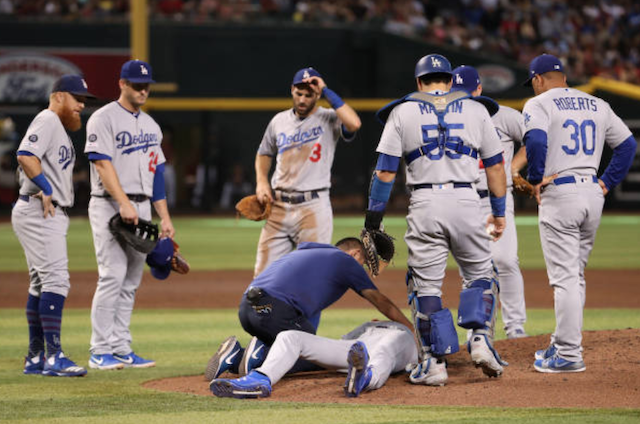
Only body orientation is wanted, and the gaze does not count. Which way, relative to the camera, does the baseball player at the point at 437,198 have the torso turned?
away from the camera

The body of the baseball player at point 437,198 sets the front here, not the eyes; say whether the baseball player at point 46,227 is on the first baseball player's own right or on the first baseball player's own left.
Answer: on the first baseball player's own left

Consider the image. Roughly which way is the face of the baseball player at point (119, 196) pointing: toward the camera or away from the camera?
toward the camera

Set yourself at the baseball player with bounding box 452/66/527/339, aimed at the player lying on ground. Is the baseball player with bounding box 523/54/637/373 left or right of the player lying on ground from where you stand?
left

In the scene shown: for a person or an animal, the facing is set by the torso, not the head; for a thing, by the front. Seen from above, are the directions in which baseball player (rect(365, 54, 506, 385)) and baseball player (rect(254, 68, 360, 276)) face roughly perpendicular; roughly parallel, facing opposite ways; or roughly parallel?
roughly parallel, facing opposite ways

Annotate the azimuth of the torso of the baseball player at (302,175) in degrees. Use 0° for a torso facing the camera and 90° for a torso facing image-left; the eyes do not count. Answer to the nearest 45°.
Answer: approximately 0°

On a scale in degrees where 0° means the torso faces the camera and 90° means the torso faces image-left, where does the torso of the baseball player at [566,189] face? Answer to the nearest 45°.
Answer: approximately 135°

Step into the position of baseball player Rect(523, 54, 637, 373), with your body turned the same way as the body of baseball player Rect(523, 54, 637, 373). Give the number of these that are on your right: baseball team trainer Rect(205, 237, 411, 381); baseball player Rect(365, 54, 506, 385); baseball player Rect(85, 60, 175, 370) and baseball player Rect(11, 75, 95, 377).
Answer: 0

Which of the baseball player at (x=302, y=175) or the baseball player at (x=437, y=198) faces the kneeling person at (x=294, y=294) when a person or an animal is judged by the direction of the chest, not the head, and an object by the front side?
the baseball player at (x=302, y=175)

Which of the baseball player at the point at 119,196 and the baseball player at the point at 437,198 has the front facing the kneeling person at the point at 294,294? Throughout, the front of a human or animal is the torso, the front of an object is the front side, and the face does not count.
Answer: the baseball player at the point at 119,196

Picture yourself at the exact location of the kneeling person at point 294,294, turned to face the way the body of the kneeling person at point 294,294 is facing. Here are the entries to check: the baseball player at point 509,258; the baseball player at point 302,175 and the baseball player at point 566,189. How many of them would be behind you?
0

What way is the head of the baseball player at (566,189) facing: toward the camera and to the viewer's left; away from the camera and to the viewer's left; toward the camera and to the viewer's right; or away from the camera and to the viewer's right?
away from the camera and to the viewer's left

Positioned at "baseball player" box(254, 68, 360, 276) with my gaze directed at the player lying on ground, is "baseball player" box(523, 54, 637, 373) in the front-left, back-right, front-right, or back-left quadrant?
front-left

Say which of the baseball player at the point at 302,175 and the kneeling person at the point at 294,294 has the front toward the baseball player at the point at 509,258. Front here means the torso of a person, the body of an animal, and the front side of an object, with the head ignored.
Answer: the kneeling person at the point at 294,294
